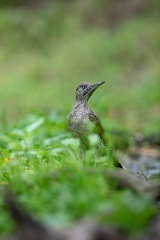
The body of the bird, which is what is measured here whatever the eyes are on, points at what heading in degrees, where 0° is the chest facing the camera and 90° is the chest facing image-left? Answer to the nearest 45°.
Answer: approximately 45°
